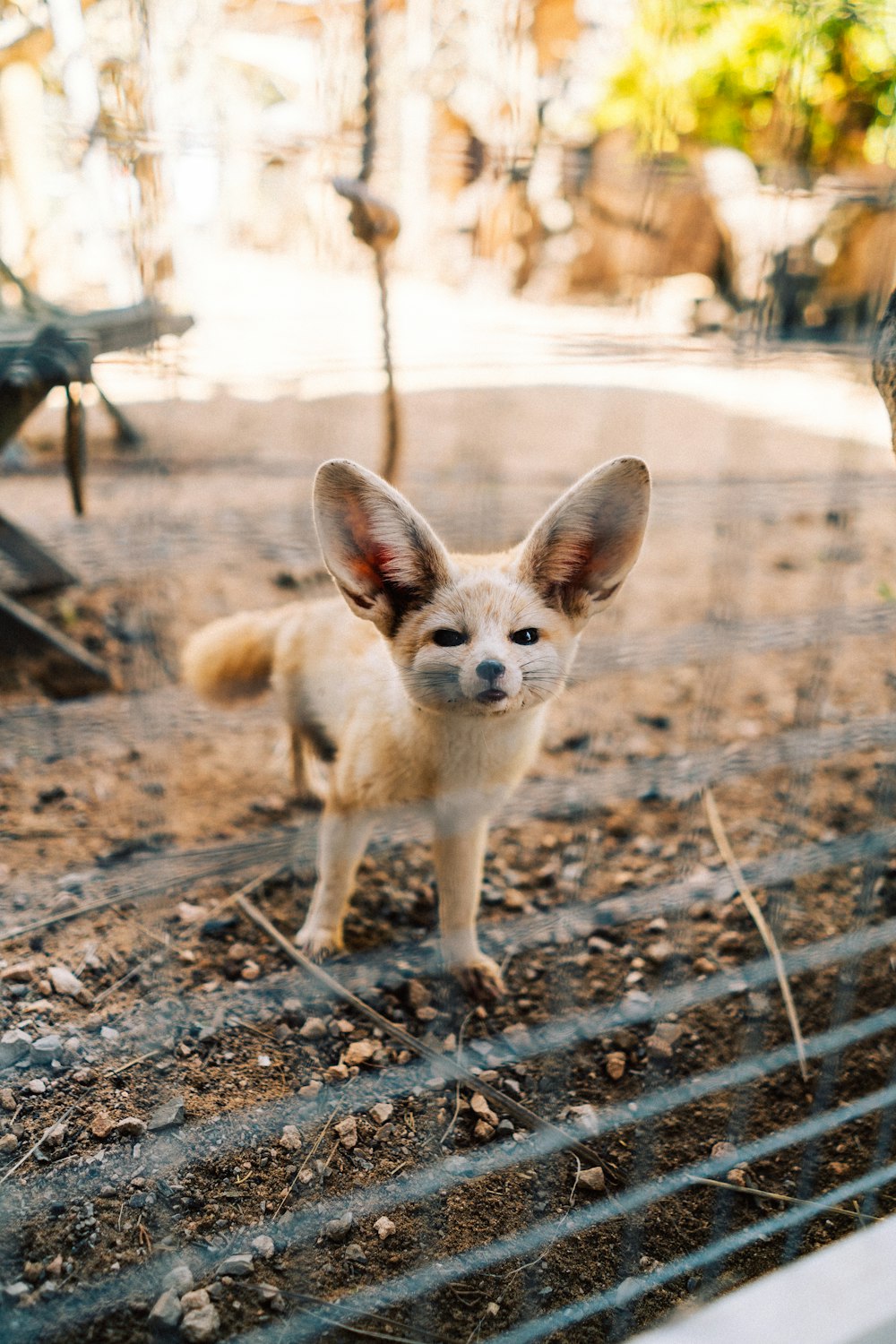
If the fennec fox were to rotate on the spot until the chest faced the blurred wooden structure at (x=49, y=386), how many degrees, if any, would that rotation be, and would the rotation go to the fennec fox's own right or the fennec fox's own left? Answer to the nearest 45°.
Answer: approximately 180°

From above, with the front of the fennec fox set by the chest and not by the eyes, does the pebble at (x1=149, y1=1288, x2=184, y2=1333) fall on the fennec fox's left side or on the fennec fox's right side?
on the fennec fox's right side

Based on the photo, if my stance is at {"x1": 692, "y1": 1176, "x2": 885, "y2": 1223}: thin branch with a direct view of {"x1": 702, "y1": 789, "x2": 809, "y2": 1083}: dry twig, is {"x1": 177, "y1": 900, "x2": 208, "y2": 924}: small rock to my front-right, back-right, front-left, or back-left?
front-left

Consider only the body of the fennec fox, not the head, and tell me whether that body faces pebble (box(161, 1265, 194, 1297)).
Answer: no

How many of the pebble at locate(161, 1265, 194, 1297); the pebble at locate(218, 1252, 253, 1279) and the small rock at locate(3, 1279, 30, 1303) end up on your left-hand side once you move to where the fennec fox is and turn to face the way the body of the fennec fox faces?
0

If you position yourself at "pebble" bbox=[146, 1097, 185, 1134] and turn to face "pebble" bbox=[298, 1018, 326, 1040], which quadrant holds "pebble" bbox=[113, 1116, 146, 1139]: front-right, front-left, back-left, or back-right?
back-left

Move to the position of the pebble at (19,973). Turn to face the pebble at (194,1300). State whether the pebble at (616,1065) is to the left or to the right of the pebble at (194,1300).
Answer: left

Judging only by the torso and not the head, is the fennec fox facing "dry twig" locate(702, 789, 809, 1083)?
no
